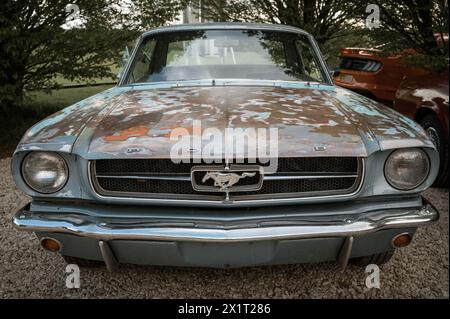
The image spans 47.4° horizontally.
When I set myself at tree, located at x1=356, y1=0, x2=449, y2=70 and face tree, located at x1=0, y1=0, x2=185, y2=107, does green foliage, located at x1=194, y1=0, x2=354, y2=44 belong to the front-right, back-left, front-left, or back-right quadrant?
front-right

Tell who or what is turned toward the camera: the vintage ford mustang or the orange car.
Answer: the vintage ford mustang

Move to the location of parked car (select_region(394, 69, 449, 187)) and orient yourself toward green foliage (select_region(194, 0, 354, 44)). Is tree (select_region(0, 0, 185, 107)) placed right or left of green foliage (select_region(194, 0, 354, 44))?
left

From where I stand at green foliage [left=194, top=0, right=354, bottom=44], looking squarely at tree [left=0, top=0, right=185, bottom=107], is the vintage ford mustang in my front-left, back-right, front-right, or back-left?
front-left

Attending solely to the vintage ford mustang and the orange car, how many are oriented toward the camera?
1

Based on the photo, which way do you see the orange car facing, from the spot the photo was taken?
facing away from the viewer and to the right of the viewer

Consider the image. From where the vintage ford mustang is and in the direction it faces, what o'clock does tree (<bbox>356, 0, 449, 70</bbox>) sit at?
The tree is roughly at 7 o'clock from the vintage ford mustang.

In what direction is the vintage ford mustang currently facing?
toward the camera

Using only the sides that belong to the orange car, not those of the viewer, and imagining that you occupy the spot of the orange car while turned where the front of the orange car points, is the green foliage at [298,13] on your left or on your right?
on your left

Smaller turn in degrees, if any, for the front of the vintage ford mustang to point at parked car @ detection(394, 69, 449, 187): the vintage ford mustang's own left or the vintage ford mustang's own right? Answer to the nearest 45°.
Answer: approximately 135° to the vintage ford mustang's own left

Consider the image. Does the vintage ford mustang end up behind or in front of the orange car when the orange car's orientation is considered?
behind

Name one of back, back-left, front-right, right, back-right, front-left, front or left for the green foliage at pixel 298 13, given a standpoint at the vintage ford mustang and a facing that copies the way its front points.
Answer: back
